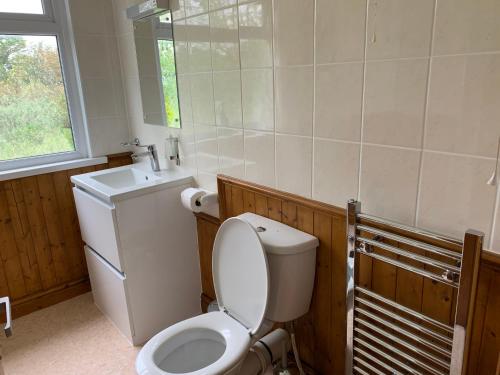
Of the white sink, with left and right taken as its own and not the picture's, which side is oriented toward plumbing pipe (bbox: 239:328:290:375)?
left

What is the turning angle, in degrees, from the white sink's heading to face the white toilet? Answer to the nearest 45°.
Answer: approximately 45° to its left

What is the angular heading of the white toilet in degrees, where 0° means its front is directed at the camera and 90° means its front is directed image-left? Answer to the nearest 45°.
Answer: approximately 45°

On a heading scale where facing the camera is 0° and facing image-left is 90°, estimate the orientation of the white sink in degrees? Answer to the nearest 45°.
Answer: approximately 45°

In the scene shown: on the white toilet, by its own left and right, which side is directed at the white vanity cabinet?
right

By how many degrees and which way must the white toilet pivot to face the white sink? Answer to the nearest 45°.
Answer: approximately 90° to its right

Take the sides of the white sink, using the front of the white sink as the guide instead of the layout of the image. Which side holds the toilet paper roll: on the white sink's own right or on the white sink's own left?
on the white sink's own left
